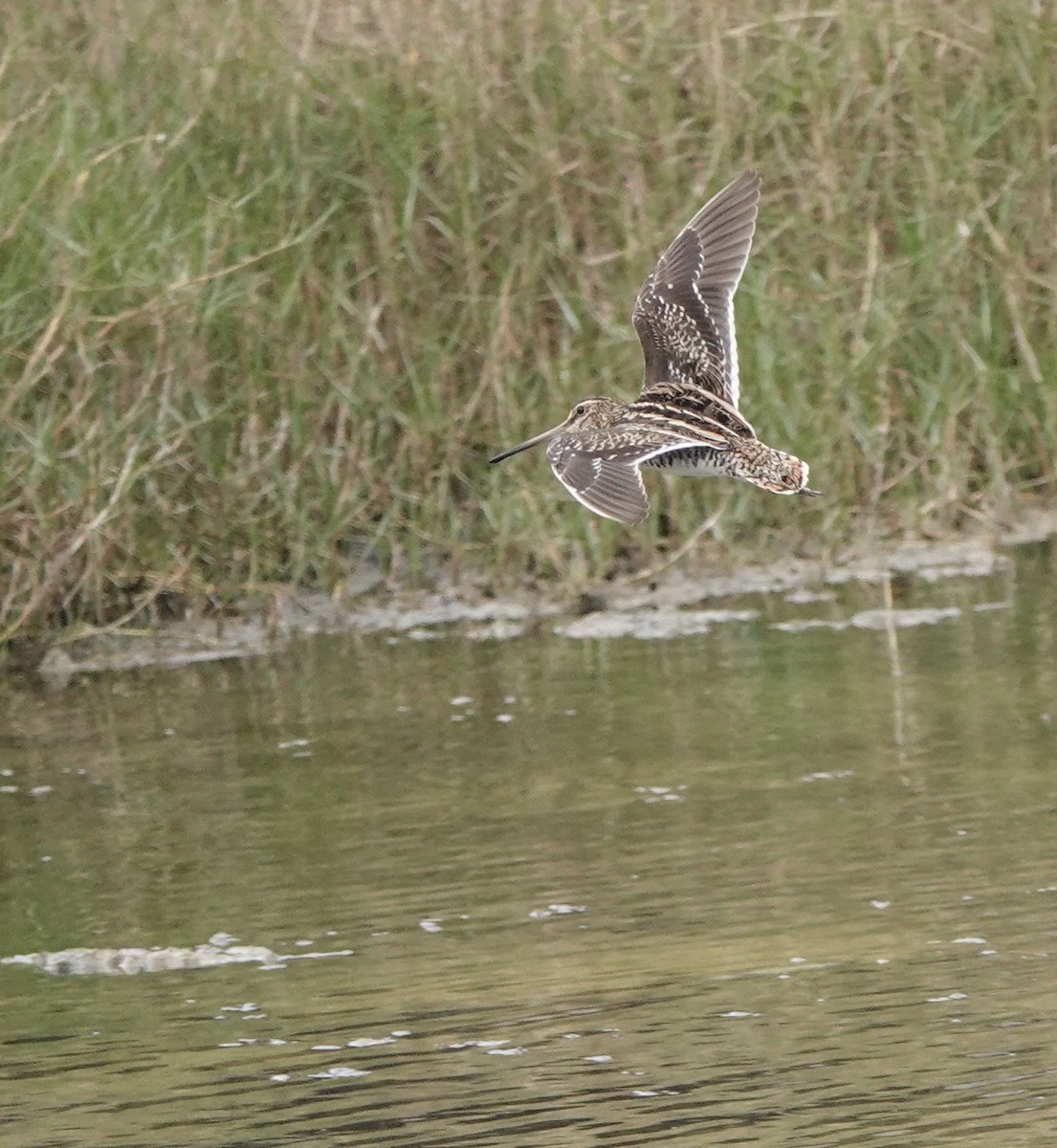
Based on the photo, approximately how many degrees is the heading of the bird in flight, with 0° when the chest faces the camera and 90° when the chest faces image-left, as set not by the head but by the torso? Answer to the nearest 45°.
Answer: approximately 90°
